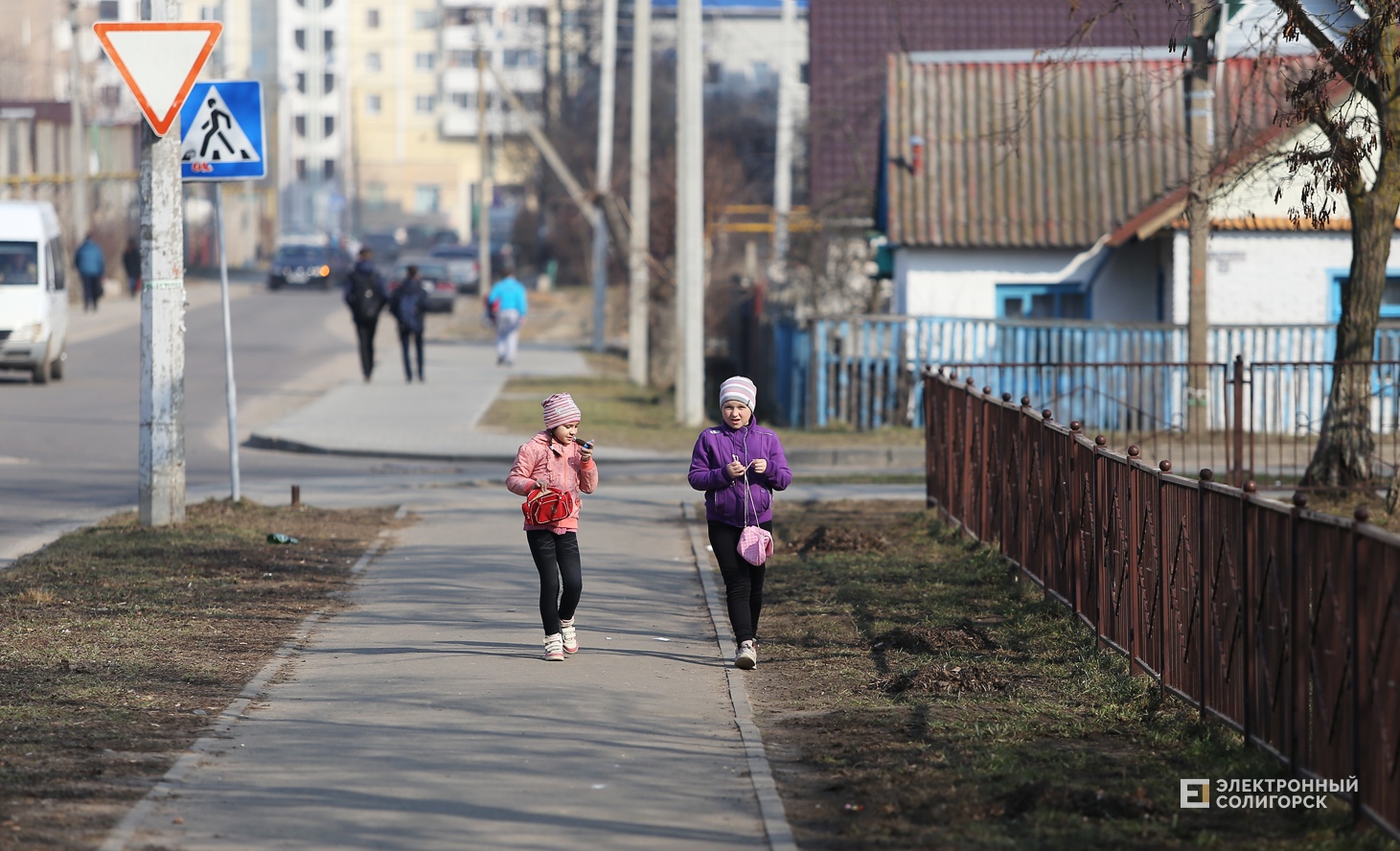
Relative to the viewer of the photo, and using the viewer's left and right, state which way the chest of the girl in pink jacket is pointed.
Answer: facing the viewer and to the right of the viewer

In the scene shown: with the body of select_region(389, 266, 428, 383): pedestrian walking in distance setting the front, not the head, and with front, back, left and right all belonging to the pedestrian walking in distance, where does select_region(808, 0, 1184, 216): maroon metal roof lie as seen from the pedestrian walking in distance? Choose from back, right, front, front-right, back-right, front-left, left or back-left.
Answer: front-right

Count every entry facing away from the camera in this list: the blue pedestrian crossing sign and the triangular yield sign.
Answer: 0

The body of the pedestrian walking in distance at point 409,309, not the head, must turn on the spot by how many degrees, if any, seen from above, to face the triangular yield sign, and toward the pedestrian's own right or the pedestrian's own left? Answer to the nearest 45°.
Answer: approximately 180°

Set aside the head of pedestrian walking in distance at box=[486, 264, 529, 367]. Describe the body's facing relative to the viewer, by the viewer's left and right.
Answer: facing away from the viewer

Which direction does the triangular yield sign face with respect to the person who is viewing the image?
facing the viewer

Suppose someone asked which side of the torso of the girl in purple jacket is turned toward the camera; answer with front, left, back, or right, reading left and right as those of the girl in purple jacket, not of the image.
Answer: front

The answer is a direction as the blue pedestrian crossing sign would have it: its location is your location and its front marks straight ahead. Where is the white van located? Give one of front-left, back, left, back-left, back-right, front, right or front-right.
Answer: back

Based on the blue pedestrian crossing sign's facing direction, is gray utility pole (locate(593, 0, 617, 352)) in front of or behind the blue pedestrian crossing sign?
behind

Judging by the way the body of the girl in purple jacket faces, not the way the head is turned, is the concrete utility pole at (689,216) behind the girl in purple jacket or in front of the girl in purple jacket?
behind

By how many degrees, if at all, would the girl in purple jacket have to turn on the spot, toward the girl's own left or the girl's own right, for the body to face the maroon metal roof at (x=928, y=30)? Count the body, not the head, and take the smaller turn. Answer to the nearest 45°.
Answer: approximately 180°

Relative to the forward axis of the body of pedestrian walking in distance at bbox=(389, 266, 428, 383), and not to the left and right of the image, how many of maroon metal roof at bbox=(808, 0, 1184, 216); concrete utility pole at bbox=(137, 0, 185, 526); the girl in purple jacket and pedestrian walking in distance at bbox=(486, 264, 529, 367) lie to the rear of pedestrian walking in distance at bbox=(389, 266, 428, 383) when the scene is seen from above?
2

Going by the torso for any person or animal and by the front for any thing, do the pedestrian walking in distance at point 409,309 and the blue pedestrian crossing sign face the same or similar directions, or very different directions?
very different directions

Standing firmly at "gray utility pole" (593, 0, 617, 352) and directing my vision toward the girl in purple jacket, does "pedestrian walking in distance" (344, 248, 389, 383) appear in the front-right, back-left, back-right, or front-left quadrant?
front-right

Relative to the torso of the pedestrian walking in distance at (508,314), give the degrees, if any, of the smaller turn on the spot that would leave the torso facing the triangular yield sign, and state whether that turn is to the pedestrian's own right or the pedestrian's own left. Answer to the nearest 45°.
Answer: approximately 180°
